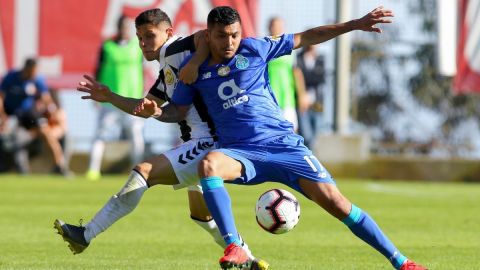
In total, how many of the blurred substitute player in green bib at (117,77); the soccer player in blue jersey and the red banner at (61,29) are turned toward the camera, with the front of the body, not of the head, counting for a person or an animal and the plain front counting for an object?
3

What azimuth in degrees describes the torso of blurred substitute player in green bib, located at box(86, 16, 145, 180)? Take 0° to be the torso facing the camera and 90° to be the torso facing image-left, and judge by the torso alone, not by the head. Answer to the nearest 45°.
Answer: approximately 0°

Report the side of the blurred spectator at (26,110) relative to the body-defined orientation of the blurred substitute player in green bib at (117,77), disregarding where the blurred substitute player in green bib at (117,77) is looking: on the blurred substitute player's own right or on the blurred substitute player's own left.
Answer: on the blurred substitute player's own right

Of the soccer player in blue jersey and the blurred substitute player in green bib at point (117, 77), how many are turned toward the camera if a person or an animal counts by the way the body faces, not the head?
2

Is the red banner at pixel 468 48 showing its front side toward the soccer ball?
yes

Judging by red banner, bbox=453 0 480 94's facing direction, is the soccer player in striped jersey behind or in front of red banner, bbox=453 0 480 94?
in front

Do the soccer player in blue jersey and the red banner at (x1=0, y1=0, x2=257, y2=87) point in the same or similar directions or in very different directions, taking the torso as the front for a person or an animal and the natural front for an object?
same or similar directions

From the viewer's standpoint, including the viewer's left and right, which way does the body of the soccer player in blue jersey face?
facing the viewer

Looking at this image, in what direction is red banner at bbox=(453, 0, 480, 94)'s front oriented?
toward the camera

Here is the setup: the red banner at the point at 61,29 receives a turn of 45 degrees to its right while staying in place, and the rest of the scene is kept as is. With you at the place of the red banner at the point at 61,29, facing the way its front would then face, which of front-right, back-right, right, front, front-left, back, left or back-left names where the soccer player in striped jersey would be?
front-left
